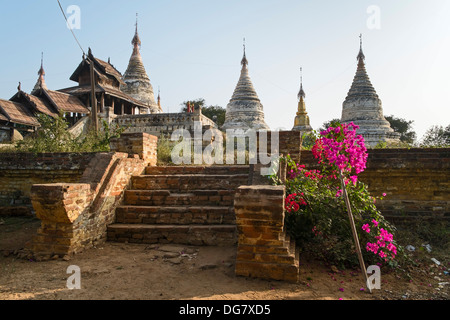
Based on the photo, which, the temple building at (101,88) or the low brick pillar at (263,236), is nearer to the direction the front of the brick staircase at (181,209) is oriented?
the low brick pillar

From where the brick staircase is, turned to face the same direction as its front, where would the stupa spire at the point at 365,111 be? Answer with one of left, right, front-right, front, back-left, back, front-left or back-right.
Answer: back-left

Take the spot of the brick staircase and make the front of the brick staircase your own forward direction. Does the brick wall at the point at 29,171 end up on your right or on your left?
on your right

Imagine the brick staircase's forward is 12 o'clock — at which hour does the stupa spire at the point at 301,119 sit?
The stupa spire is roughly at 7 o'clock from the brick staircase.

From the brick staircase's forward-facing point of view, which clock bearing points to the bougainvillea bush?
The bougainvillea bush is roughly at 10 o'clock from the brick staircase.

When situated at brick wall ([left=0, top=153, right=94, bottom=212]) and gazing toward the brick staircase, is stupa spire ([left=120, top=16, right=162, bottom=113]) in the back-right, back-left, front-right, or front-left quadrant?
back-left

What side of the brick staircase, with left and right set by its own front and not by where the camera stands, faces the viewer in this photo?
front

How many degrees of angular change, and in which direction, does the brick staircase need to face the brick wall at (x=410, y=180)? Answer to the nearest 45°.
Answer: approximately 90° to its left

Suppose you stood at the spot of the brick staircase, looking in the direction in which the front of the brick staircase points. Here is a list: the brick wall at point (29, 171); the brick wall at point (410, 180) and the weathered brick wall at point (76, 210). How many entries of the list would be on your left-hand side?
1
